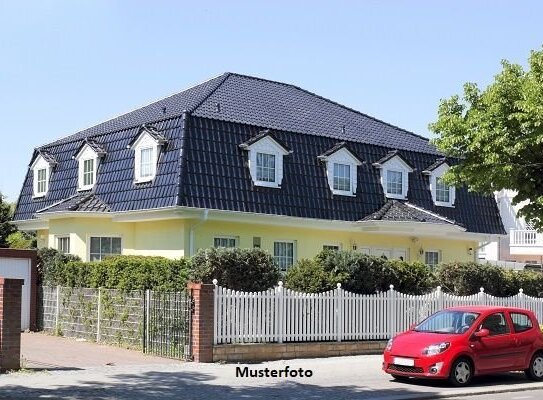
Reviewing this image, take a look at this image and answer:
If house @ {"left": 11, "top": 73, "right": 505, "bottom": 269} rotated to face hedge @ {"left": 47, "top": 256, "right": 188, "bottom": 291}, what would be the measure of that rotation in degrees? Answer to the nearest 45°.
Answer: approximately 45° to its right

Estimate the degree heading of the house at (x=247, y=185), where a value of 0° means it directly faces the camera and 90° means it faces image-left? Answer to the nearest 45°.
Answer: approximately 315°

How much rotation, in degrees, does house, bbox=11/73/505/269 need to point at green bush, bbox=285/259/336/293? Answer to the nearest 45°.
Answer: approximately 45° to its right

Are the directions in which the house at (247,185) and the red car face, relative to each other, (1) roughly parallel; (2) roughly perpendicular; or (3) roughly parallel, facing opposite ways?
roughly perpendicular

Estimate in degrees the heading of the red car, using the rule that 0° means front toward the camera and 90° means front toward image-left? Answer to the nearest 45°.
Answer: approximately 45°

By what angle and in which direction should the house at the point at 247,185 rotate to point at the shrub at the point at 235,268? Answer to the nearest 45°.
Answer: approximately 45° to its right

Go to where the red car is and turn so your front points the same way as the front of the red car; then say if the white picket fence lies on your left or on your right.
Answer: on your right
